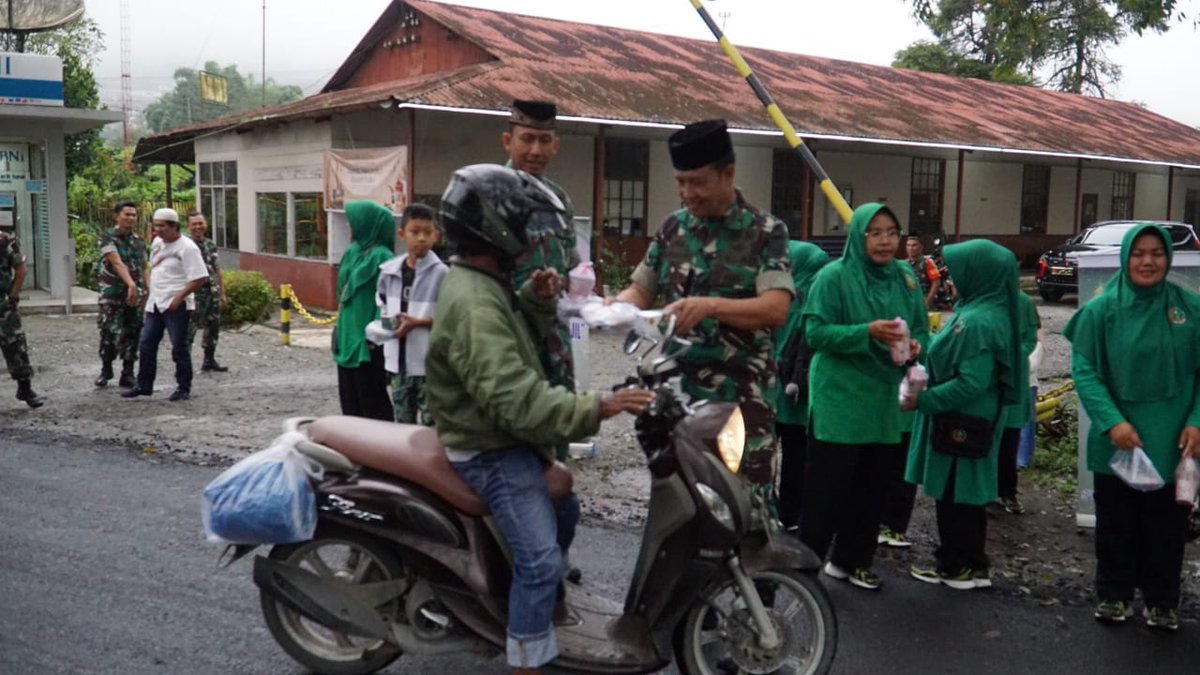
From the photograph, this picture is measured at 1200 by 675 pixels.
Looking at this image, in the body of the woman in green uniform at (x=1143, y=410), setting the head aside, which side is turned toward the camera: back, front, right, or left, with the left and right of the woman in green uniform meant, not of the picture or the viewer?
front

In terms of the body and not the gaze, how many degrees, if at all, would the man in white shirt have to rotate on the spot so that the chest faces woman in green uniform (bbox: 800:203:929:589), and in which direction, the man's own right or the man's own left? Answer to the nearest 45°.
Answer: approximately 90° to the man's own left

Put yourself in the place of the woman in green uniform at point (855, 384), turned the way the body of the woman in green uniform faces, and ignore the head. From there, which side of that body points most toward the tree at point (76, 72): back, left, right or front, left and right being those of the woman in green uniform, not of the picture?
back

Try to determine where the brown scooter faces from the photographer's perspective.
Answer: facing to the right of the viewer

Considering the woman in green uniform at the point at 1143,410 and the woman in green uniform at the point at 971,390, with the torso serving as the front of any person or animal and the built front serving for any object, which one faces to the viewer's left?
the woman in green uniform at the point at 971,390

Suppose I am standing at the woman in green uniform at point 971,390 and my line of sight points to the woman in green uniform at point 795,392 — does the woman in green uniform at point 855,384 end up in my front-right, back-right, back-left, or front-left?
front-left

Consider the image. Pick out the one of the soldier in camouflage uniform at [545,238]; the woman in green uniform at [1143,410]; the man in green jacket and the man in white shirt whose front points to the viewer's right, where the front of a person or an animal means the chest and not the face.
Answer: the man in green jacket

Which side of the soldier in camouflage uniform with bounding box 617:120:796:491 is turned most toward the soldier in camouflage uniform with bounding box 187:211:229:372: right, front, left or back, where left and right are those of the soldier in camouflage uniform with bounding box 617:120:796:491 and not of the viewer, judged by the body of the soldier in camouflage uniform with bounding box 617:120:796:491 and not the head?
right

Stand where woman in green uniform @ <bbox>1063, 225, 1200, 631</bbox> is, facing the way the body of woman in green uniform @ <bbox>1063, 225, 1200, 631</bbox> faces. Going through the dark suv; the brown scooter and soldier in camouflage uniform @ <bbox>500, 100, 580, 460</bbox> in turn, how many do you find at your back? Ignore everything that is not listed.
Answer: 1

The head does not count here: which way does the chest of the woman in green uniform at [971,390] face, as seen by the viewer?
to the viewer's left

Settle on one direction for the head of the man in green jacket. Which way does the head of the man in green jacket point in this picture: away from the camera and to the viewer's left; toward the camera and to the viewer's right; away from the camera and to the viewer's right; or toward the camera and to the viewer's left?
away from the camera and to the viewer's right

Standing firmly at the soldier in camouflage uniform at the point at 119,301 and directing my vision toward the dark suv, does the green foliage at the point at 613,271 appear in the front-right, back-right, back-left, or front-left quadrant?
front-left

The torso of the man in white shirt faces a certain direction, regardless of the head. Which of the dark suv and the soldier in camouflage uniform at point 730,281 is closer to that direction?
the soldier in camouflage uniform

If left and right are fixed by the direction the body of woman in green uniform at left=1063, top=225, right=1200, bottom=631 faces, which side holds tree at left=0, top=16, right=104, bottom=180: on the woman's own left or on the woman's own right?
on the woman's own right

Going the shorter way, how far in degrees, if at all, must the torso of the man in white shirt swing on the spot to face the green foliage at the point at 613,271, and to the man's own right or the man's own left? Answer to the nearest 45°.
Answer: approximately 180°

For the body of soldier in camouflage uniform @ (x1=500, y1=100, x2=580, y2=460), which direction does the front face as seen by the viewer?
toward the camera
